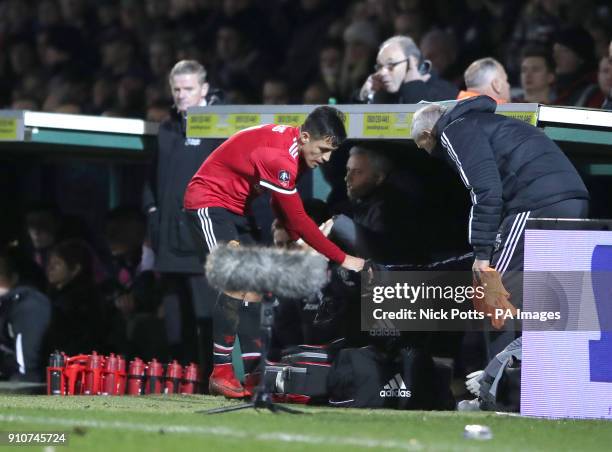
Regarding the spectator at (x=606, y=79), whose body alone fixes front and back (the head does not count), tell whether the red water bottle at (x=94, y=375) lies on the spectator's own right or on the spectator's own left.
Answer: on the spectator's own right

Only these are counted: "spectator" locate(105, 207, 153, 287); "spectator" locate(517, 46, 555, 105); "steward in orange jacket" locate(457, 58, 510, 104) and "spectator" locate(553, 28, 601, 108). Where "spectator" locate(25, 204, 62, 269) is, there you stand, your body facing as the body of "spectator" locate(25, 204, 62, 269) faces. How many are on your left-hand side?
4

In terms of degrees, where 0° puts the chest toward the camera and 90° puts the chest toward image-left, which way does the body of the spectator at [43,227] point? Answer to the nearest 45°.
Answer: approximately 45°

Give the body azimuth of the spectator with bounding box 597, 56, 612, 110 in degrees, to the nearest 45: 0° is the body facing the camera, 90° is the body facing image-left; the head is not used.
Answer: approximately 0°

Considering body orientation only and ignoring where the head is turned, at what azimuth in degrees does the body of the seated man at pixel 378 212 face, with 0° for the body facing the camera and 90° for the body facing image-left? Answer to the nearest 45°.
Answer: approximately 45°

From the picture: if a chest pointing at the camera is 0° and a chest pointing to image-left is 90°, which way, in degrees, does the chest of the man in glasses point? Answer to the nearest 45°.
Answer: approximately 45°

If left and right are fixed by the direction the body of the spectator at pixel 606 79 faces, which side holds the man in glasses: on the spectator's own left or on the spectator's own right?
on the spectator's own right

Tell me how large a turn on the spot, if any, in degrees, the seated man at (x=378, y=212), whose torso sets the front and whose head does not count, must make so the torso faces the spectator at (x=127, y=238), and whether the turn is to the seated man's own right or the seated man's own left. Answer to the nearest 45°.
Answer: approximately 90° to the seated man's own right
